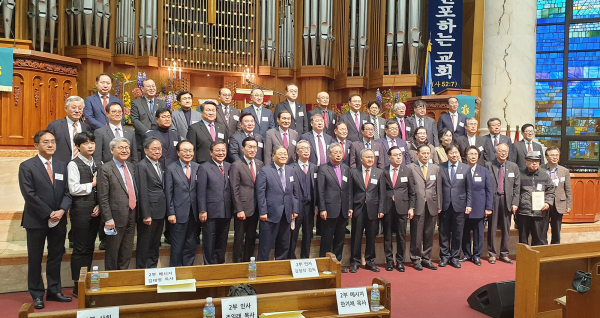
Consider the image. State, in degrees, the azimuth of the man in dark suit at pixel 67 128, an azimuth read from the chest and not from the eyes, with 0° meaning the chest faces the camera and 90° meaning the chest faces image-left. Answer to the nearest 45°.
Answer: approximately 315°

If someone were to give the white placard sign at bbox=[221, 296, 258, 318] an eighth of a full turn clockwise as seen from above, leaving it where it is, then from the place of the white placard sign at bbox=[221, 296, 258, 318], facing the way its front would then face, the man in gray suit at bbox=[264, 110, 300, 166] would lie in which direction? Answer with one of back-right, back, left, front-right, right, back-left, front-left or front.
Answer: back-right

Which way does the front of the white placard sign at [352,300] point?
toward the camera

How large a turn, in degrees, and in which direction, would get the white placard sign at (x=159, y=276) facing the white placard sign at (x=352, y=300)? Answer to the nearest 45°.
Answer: approximately 45° to its left

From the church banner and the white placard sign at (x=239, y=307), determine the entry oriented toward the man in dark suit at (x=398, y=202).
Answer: the church banner

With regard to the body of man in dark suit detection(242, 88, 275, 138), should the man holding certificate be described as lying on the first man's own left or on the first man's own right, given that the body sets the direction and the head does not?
on the first man's own left

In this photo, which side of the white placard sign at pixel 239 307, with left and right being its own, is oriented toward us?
front

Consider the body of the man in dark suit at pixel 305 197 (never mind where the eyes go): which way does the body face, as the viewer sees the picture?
toward the camera

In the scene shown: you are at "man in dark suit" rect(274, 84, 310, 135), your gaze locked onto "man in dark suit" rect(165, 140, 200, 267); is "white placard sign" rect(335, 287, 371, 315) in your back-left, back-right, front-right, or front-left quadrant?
front-left

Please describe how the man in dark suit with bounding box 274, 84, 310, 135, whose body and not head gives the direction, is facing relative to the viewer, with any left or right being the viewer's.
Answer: facing the viewer

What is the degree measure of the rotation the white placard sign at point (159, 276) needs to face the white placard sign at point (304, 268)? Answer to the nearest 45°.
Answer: approximately 90° to its left

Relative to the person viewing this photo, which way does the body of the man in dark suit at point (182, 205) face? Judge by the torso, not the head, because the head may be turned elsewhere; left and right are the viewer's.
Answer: facing the viewer and to the right of the viewer

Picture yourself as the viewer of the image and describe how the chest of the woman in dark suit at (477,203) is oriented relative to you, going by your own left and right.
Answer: facing the viewer and to the left of the viewer

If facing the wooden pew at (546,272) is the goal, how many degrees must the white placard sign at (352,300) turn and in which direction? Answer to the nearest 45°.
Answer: approximately 135° to its left

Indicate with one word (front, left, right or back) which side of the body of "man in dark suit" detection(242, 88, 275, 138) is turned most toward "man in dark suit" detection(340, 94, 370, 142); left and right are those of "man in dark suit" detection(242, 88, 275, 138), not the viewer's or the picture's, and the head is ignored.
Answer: left
